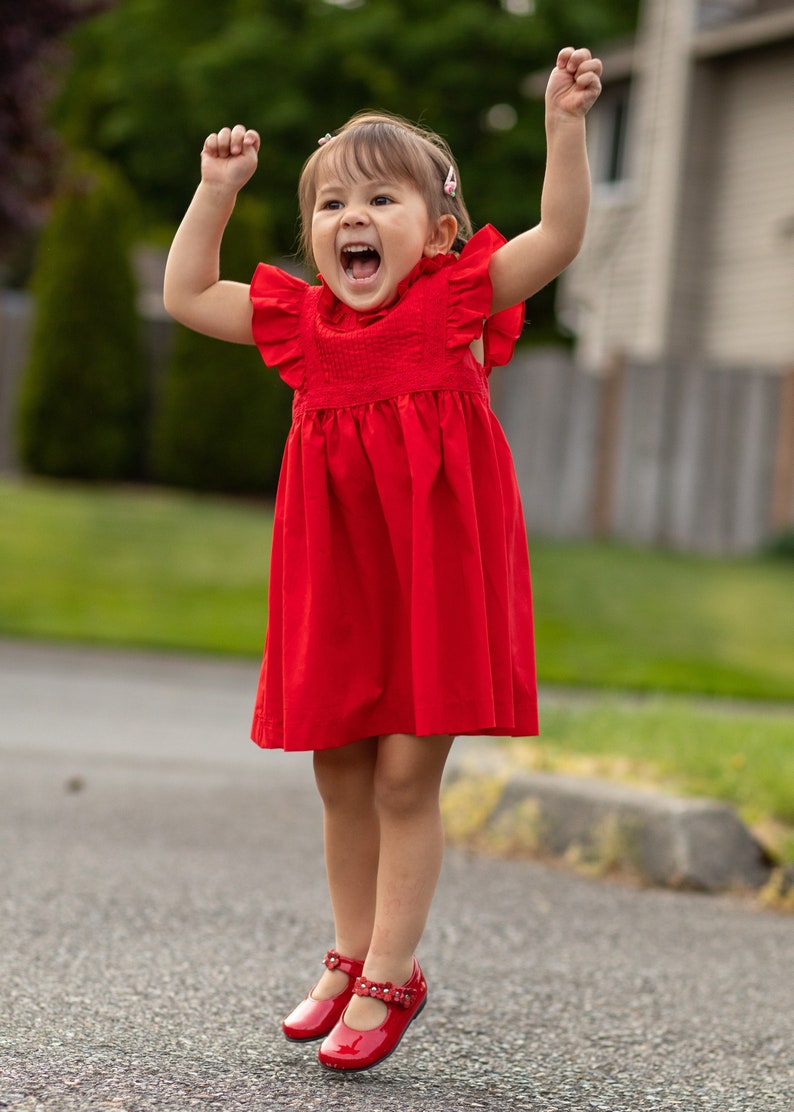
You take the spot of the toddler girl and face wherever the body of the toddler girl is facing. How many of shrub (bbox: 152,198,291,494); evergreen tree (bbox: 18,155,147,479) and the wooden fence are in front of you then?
0

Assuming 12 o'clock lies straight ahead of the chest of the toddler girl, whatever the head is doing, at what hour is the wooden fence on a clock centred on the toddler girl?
The wooden fence is roughly at 5 o'clock from the toddler girl.

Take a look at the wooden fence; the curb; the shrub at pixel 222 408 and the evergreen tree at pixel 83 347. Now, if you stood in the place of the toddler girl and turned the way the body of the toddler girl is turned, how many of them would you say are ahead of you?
0

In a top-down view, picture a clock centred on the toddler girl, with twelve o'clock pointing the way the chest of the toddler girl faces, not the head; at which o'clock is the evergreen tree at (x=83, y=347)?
The evergreen tree is roughly at 4 o'clock from the toddler girl.

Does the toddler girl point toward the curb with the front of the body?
no

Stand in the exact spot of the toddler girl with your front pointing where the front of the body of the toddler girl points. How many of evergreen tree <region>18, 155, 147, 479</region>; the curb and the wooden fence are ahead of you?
0

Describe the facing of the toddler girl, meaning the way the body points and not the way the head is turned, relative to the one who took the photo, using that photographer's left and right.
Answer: facing the viewer and to the left of the viewer

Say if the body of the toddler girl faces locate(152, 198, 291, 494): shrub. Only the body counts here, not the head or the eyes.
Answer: no

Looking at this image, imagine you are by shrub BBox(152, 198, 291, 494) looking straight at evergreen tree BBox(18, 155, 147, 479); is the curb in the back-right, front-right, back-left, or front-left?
back-left

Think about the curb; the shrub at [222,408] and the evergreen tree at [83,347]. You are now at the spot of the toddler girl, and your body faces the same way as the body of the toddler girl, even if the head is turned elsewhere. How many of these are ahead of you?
0
